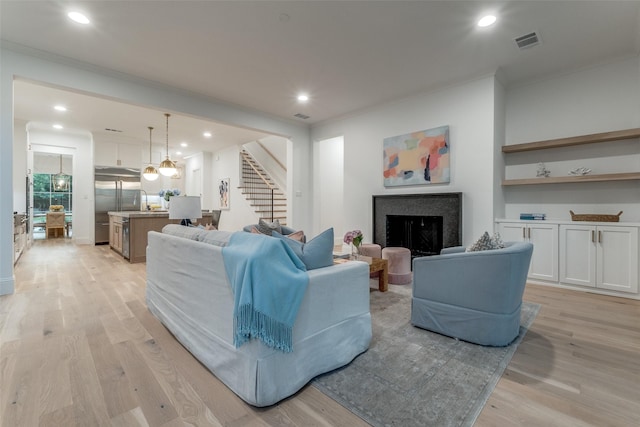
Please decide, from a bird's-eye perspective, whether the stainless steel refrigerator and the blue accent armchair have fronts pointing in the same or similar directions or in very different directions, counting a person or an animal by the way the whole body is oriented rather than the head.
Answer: very different directions

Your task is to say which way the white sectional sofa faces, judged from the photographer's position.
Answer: facing away from the viewer and to the right of the viewer

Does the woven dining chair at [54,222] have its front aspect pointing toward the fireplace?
no

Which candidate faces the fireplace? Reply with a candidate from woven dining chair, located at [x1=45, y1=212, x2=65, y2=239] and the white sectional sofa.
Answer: the white sectional sofa

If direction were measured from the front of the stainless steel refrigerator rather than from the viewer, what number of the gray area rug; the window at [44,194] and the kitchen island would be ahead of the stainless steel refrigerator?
2

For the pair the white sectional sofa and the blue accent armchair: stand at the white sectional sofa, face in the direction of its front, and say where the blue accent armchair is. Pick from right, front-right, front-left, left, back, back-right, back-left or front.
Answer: front-right

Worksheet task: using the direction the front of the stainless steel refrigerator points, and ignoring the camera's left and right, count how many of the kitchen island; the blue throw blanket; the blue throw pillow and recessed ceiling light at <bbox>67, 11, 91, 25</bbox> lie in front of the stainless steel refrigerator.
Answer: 4

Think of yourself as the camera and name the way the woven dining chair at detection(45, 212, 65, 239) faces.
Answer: facing away from the viewer

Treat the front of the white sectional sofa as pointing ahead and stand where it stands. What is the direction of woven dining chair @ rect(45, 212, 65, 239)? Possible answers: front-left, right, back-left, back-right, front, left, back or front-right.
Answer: left

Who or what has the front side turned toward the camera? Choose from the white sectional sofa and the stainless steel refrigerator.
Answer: the stainless steel refrigerator

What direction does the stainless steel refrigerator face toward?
toward the camera

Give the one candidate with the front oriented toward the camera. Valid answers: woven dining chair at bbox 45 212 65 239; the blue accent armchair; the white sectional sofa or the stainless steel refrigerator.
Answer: the stainless steel refrigerator

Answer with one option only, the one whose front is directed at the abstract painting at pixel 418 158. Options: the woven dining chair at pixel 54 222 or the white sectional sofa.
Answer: the white sectional sofa

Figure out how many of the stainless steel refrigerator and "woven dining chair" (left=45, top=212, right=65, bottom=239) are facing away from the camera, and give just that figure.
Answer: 1

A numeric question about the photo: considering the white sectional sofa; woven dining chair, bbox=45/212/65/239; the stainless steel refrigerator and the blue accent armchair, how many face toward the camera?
1

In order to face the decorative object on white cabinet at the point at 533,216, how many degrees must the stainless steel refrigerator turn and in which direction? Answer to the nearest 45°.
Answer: approximately 45° to its left

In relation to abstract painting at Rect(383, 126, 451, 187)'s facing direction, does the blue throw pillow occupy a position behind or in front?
in front

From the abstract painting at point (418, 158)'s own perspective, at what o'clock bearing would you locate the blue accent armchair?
The blue accent armchair is roughly at 10 o'clock from the abstract painting.

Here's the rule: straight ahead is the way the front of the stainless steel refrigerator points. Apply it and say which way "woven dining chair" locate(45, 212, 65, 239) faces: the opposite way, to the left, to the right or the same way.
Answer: the opposite way

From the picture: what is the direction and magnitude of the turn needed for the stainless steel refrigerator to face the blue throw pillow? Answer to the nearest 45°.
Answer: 0° — it already faces it
